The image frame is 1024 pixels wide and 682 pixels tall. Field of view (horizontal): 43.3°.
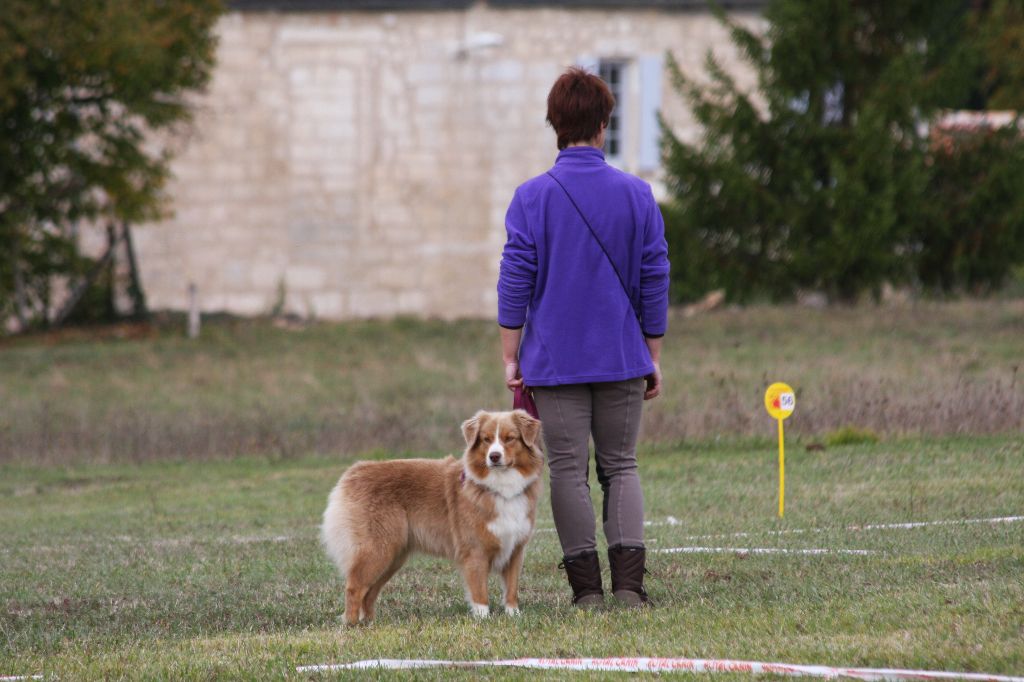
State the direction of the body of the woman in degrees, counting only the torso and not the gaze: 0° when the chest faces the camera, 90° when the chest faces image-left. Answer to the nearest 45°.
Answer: approximately 180°

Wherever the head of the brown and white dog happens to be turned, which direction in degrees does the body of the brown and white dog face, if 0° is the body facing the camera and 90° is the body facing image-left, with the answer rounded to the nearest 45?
approximately 270°

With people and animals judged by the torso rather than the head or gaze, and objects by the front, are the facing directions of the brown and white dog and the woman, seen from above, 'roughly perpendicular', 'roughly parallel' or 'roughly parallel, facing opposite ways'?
roughly perpendicular

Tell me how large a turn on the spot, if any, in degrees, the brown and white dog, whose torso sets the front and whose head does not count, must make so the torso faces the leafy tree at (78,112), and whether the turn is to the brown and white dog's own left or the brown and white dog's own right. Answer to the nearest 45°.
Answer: approximately 90° to the brown and white dog's own left

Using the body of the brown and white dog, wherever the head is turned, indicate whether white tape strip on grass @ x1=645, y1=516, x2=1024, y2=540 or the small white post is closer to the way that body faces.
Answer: the white tape strip on grass

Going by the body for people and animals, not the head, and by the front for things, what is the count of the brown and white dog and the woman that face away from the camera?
1

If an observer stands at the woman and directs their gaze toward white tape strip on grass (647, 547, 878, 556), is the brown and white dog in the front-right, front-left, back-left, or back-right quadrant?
back-left

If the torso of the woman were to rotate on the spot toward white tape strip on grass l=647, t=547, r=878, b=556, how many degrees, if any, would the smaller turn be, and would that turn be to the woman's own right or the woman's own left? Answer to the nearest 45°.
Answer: approximately 45° to the woman's own right
